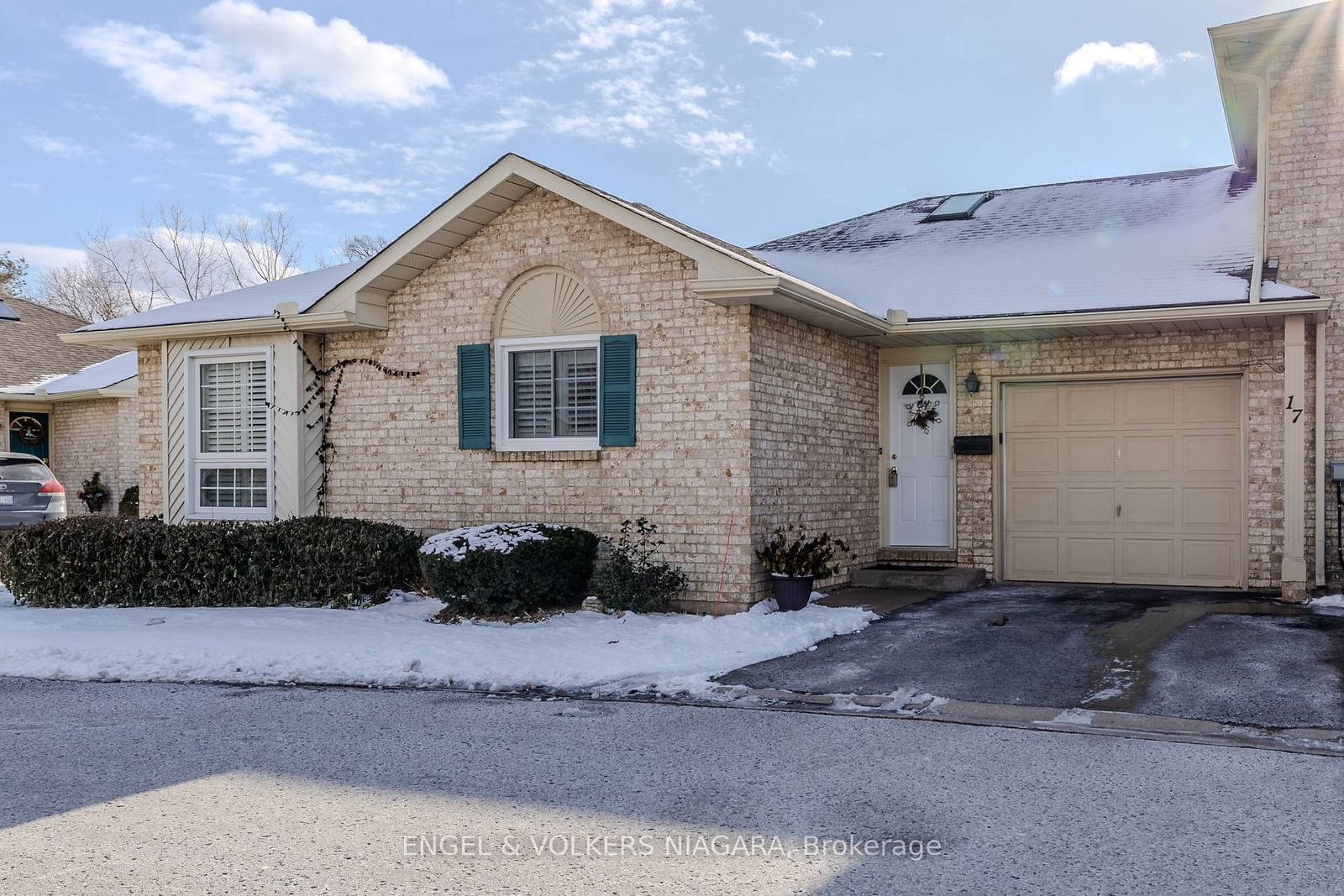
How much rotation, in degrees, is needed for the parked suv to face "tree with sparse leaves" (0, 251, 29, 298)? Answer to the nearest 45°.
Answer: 0° — it already faces it

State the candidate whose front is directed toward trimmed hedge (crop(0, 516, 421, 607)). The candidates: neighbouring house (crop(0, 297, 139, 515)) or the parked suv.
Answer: the neighbouring house

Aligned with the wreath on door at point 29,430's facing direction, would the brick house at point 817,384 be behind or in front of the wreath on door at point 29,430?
in front

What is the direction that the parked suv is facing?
away from the camera

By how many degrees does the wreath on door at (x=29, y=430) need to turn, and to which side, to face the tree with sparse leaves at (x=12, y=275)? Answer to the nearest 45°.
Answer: approximately 180°

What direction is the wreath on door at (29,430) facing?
toward the camera

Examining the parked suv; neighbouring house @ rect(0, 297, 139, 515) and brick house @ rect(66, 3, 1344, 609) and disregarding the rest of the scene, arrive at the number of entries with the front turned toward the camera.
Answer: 2

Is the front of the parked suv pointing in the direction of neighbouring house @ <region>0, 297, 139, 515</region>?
yes

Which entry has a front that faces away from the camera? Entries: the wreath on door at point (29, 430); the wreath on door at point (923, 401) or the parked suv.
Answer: the parked suv

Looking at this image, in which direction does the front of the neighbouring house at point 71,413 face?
toward the camera

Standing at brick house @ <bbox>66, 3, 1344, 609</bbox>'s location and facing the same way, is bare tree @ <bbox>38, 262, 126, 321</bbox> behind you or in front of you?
behind

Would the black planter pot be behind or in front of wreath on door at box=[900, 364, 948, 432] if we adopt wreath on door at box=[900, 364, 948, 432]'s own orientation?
in front

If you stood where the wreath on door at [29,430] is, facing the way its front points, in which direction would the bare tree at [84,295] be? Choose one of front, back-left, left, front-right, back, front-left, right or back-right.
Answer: back

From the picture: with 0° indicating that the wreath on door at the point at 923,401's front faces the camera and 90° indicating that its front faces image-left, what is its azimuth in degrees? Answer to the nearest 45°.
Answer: approximately 0°

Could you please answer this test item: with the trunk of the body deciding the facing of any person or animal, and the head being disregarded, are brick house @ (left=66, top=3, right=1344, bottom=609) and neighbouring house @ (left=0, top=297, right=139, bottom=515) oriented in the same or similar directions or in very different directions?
same or similar directions

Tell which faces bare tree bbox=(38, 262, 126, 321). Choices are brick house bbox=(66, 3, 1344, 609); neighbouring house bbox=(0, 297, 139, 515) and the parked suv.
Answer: the parked suv

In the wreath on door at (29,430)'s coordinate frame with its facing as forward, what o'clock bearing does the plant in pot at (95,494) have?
The plant in pot is roughly at 11 o'clock from the wreath on door.

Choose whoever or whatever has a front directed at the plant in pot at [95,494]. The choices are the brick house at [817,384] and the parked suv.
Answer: the parked suv

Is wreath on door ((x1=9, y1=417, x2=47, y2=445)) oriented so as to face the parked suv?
yes
